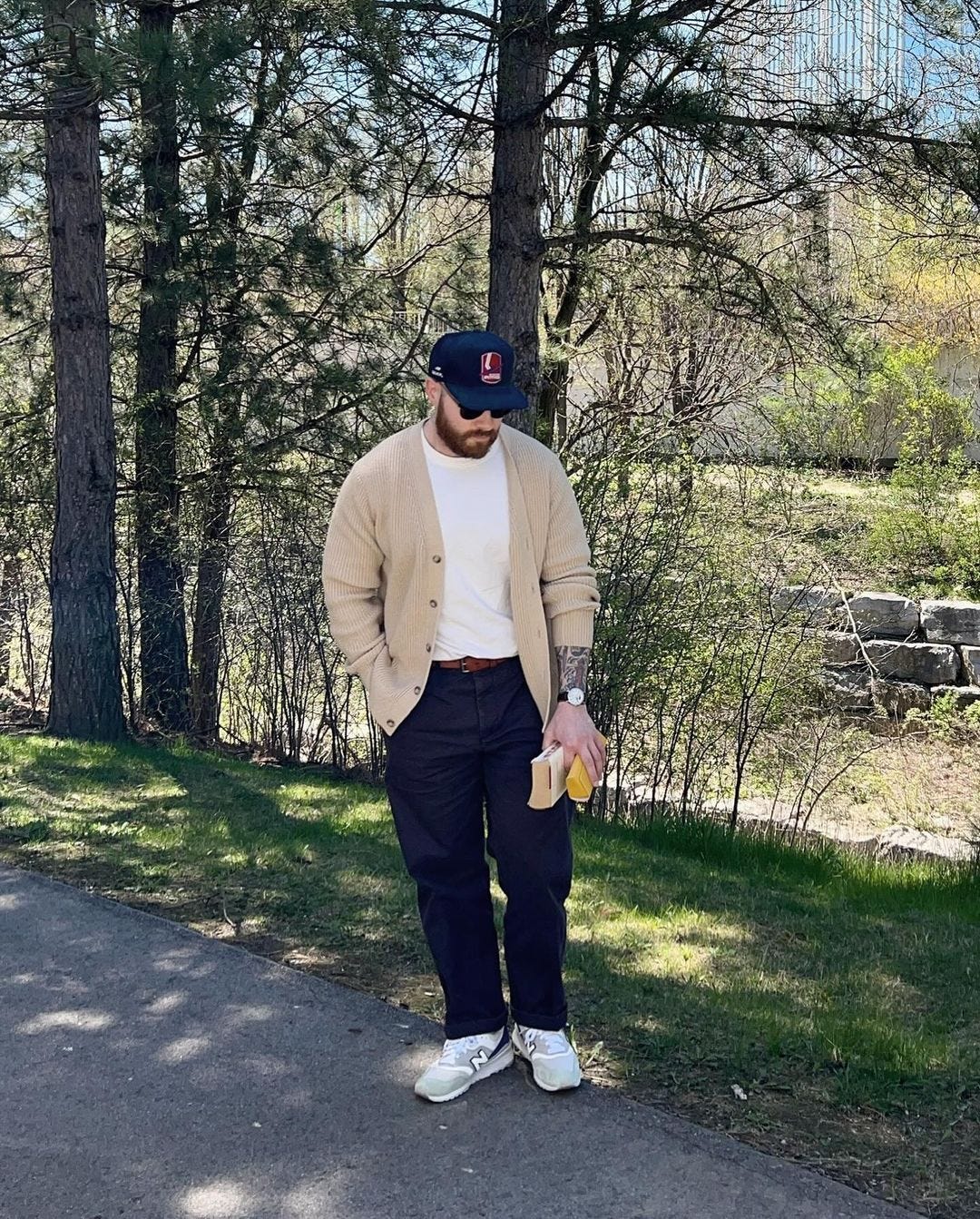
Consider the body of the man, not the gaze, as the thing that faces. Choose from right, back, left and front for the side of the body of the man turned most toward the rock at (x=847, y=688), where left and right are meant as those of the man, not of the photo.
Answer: back

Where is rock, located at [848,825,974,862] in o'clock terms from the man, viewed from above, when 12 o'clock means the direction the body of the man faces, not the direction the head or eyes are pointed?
The rock is roughly at 7 o'clock from the man.

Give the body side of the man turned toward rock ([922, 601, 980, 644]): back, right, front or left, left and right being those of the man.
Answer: back

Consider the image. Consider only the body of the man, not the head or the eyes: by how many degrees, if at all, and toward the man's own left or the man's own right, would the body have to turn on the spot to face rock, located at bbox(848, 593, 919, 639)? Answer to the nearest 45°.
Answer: approximately 180°

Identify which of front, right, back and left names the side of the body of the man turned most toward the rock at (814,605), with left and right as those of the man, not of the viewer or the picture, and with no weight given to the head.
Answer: back

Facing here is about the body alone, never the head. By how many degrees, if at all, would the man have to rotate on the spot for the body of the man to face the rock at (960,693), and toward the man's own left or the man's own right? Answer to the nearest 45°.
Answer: approximately 135° to the man's own left

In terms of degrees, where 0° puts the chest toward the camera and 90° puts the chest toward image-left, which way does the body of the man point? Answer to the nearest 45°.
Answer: approximately 0°

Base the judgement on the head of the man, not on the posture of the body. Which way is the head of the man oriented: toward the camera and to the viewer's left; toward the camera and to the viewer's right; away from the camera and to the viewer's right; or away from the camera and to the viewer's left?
toward the camera and to the viewer's right

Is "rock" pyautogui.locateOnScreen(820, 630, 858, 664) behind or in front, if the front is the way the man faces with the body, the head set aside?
behind
